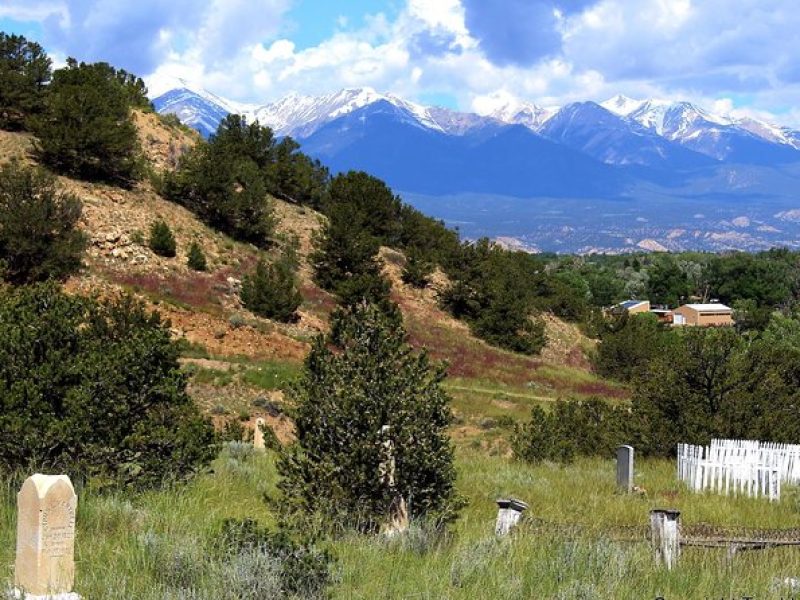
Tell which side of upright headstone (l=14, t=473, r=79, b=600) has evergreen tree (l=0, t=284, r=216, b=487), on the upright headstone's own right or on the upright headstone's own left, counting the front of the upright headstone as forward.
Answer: on the upright headstone's own left

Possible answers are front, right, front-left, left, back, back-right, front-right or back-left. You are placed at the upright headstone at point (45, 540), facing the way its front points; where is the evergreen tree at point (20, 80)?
back-left

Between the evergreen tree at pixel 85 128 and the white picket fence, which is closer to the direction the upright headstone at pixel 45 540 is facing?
the white picket fence

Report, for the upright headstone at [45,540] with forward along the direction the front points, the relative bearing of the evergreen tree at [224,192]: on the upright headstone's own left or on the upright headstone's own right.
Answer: on the upright headstone's own left

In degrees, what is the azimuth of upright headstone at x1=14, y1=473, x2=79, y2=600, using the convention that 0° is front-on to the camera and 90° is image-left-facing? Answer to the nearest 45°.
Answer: approximately 315°

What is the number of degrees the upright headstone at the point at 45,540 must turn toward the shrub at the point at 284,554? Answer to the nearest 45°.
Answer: approximately 45° to its left

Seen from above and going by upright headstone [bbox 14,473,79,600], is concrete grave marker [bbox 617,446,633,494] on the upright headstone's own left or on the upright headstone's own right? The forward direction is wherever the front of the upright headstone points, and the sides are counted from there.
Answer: on the upright headstone's own left

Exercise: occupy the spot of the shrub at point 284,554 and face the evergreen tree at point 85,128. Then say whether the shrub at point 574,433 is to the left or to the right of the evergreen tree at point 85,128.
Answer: right
